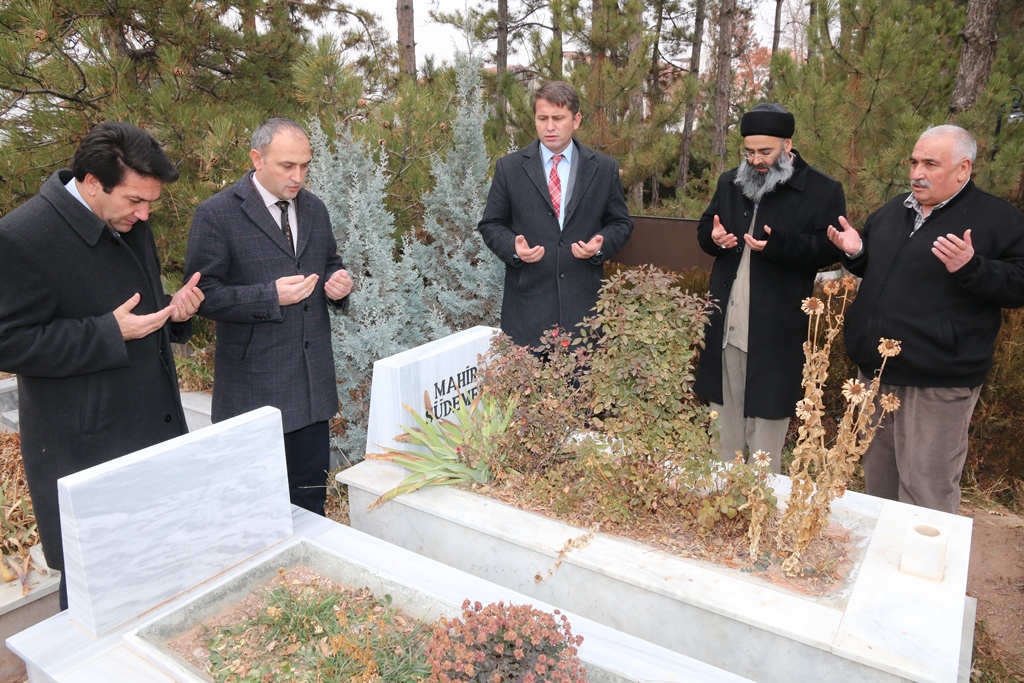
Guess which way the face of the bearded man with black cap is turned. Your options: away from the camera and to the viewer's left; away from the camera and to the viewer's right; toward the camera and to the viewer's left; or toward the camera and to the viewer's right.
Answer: toward the camera and to the viewer's left

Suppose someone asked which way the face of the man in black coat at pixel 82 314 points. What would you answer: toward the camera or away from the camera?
toward the camera

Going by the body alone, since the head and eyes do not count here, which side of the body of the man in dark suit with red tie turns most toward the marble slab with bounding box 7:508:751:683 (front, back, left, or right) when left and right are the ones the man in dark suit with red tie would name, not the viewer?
front

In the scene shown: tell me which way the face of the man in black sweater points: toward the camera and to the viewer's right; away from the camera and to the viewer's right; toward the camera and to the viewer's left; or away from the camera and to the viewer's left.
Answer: toward the camera and to the viewer's left

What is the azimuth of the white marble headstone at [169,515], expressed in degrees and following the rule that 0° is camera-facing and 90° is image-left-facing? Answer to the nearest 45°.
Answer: approximately 315°

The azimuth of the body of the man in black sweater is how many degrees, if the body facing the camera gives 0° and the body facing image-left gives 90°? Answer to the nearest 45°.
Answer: approximately 45°

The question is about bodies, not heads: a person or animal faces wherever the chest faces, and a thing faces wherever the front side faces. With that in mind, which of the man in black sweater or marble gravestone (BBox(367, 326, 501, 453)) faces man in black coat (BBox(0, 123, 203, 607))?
the man in black sweater

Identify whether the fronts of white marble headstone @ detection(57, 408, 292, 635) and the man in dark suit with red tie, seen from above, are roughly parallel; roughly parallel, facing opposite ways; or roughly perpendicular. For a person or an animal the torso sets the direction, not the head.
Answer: roughly perpendicular

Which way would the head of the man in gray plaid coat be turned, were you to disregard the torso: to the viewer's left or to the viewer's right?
to the viewer's right

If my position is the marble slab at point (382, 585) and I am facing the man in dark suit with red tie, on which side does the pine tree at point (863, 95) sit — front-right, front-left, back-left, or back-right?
front-right

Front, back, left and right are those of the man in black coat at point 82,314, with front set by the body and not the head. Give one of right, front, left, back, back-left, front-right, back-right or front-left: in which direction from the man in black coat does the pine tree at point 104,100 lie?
back-left

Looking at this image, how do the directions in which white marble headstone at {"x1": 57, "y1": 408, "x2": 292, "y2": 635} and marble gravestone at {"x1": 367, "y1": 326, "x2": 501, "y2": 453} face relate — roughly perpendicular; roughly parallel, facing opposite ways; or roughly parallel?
roughly parallel

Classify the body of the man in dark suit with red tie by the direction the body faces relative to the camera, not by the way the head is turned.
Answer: toward the camera
